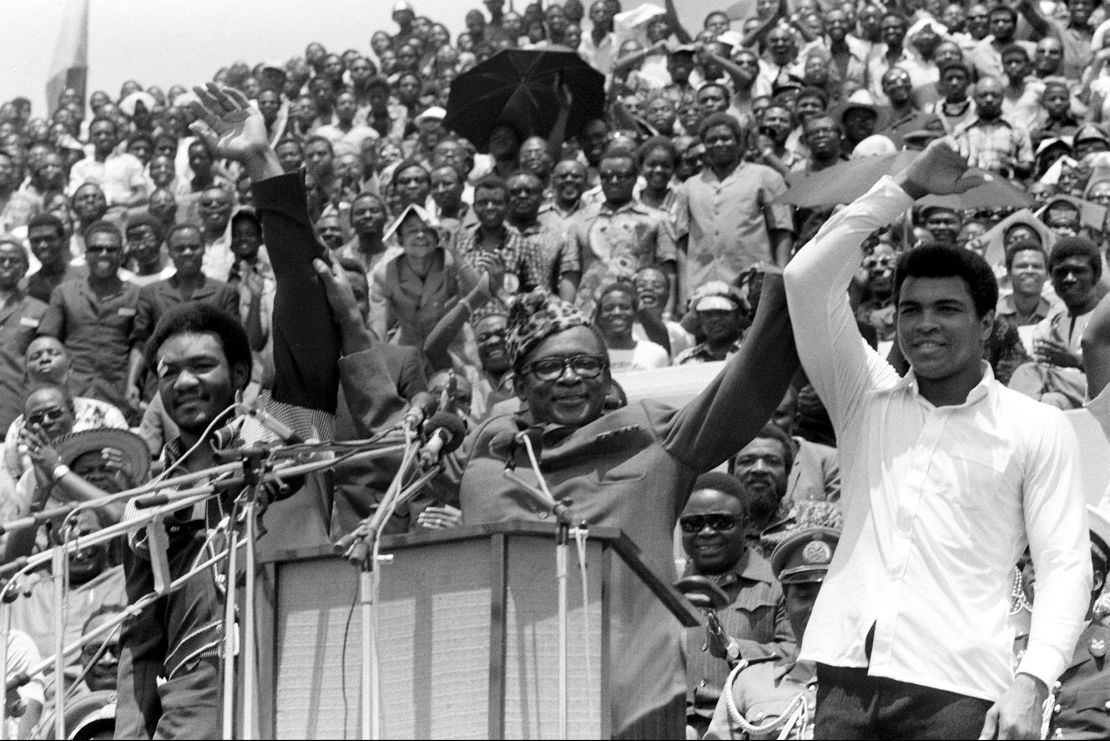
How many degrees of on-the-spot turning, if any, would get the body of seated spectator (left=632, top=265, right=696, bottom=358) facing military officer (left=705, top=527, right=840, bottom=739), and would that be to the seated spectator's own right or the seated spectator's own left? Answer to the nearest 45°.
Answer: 0° — they already face them

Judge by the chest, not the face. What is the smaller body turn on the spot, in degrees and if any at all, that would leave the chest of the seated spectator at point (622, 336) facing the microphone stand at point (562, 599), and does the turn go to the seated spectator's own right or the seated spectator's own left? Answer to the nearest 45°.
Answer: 0° — they already face it

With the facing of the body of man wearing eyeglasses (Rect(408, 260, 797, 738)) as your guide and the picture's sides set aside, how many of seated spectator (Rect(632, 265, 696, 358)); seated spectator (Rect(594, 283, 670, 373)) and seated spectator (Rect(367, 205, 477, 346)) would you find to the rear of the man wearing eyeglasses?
3

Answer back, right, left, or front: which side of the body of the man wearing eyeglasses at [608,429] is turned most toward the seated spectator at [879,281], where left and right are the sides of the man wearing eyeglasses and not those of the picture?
back
